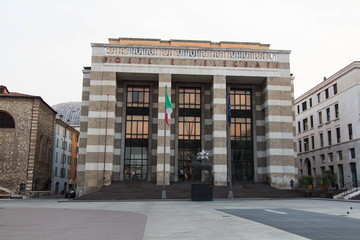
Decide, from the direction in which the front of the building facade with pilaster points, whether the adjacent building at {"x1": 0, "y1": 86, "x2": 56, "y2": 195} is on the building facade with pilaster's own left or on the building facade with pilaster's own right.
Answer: on the building facade with pilaster's own right

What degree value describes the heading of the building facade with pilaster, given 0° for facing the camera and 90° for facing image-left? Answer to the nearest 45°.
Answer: approximately 0°
